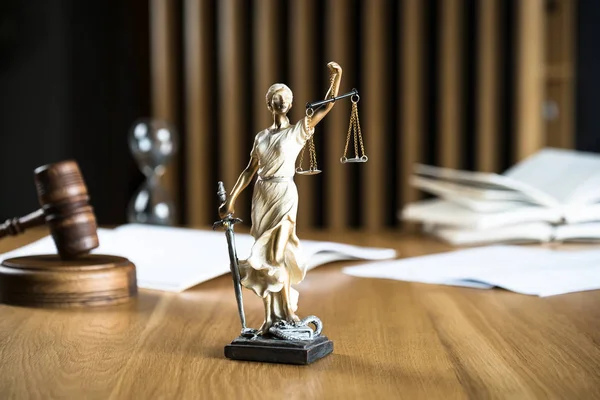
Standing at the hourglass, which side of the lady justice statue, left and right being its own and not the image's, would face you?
back

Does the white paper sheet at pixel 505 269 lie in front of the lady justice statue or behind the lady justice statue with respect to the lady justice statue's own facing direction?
behind

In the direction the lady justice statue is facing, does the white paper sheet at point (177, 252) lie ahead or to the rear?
to the rear

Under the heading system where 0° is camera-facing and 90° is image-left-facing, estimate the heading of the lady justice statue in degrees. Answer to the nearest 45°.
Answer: approximately 0°
